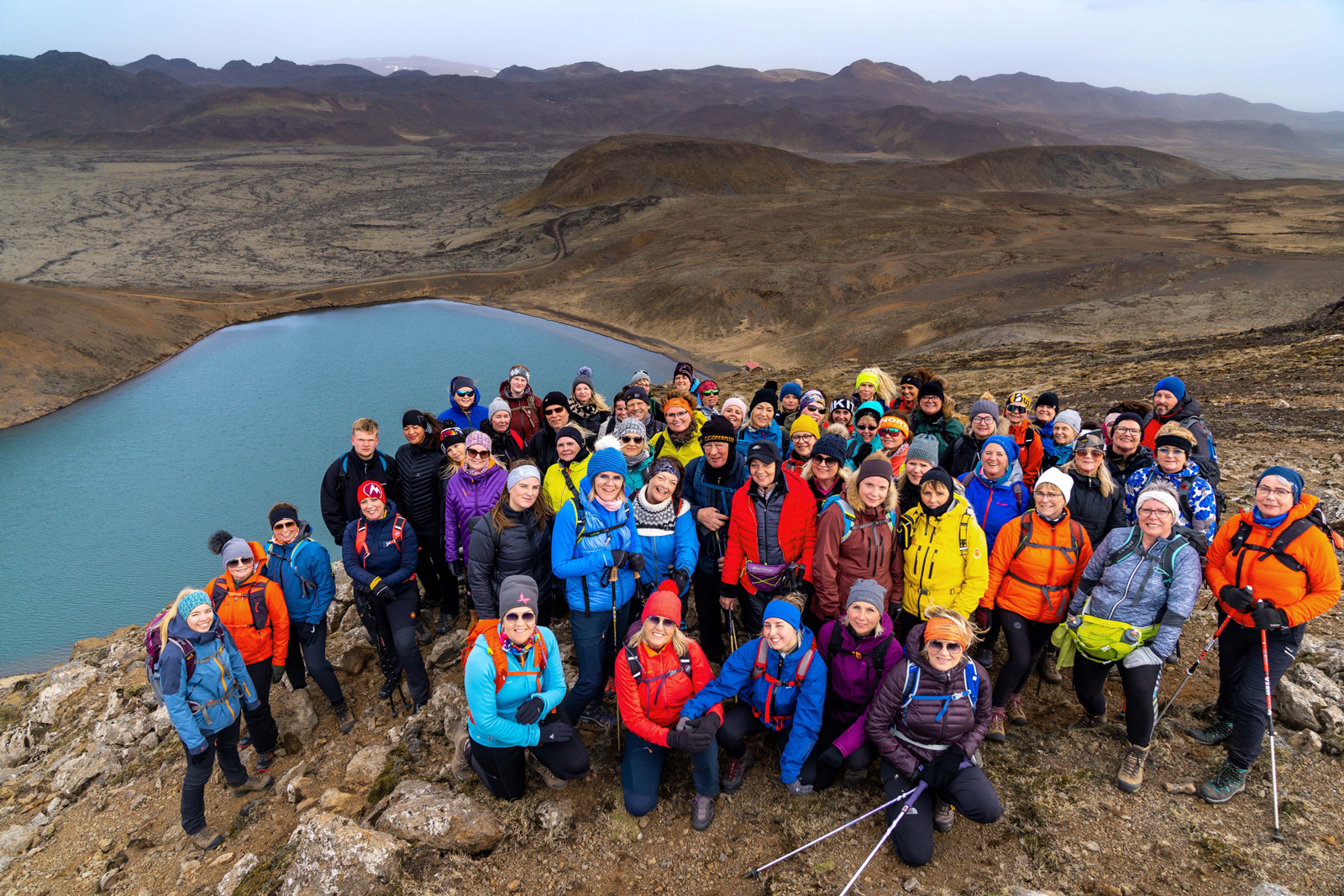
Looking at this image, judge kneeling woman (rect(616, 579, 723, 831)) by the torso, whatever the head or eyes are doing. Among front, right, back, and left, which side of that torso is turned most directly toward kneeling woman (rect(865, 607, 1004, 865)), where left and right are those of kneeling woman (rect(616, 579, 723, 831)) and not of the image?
left

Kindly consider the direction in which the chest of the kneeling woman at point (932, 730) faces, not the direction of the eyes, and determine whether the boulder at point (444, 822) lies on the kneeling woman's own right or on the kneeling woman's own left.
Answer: on the kneeling woman's own right

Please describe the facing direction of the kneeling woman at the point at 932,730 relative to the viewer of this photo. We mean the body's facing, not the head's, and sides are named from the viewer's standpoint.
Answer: facing the viewer

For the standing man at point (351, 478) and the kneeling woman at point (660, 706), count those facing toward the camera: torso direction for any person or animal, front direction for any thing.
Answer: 2

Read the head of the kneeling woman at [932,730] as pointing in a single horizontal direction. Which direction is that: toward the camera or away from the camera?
toward the camera

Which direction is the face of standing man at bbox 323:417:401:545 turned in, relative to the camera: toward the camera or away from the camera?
toward the camera

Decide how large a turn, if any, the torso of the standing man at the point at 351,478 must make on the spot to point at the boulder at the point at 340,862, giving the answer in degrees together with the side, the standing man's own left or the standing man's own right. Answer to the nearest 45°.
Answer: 0° — they already face it

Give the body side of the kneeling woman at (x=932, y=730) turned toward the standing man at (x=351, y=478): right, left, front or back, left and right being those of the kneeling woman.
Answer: right

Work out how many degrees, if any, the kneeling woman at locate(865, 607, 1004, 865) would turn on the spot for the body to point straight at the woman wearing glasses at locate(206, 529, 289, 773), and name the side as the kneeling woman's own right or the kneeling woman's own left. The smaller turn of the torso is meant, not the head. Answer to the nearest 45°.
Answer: approximately 90° to the kneeling woman's own right

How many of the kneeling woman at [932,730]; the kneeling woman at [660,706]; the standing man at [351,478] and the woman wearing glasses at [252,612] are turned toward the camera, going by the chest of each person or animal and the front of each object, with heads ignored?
4

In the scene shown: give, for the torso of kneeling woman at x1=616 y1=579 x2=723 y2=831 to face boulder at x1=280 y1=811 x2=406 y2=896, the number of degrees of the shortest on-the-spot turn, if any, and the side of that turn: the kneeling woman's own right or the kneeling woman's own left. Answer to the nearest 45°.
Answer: approximately 90° to the kneeling woman's own right

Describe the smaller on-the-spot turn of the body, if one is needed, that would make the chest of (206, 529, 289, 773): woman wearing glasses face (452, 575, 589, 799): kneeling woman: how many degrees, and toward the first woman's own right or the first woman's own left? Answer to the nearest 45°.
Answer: approximately 45° to the first woman's own left

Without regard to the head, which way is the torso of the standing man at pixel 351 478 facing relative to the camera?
toward the camera

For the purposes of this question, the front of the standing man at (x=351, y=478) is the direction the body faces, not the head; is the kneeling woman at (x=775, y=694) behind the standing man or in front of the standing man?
in front

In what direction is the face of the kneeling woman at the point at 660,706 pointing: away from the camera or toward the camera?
toward the camera

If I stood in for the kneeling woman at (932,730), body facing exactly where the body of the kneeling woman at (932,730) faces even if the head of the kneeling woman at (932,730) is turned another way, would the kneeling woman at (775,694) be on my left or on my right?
on my right

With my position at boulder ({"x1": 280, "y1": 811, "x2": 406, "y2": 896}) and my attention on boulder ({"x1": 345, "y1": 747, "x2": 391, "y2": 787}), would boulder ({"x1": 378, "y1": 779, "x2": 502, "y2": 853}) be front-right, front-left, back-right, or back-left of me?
front-right

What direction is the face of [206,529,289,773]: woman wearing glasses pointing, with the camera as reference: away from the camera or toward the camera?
toward the camera
